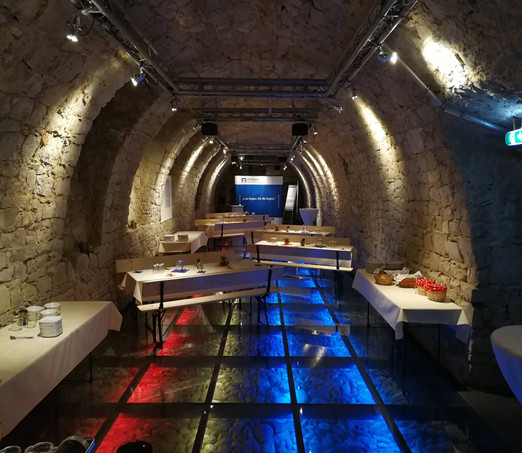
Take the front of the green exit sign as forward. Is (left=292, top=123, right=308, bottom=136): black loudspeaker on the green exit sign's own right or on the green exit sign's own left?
on the green exit sign's own right

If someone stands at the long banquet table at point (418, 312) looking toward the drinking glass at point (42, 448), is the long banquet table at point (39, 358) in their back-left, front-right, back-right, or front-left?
front-right

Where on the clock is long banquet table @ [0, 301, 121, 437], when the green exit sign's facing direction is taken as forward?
The long banquet table is roughly at 12 o'clock from the green exit sign.

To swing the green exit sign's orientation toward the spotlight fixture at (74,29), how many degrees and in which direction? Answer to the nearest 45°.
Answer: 0° — it already faces it

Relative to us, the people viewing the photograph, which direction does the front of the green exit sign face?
facing the viewer and to the left of the viewer

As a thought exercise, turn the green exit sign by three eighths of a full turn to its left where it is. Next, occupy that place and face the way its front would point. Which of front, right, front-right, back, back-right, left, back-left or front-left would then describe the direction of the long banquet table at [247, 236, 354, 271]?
back-left
